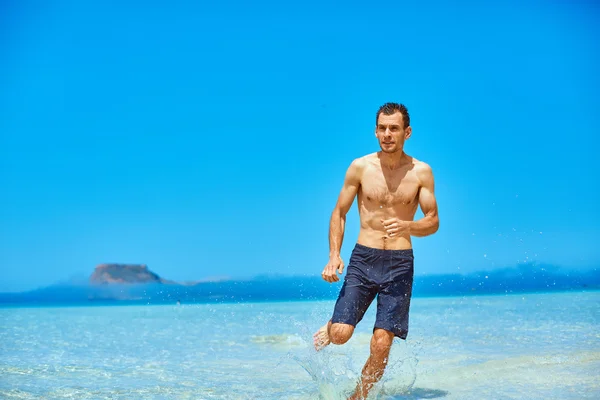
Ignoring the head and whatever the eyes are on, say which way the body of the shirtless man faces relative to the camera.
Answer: toward the camera
